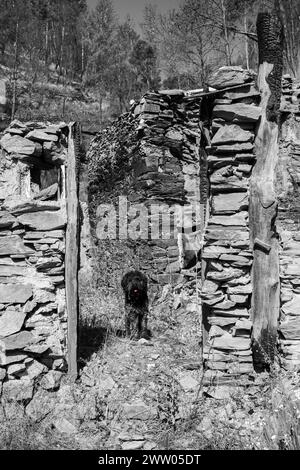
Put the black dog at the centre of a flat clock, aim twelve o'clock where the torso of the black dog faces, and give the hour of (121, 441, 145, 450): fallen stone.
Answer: The fallen stone is roughly at 12 o'clock from the black dog.

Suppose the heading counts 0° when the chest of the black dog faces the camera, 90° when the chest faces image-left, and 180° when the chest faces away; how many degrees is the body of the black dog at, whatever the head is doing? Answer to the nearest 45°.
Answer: approximately 0°

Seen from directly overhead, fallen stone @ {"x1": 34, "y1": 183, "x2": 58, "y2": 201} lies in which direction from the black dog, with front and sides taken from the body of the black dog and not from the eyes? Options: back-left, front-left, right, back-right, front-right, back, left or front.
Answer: front-right

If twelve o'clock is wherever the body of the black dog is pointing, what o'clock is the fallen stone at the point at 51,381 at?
The fallen stone is roughly at 1 o'clock from the black dog.

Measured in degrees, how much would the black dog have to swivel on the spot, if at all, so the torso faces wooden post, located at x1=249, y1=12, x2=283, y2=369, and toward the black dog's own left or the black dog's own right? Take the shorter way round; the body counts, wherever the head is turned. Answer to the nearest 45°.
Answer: approximately 45° to the black dog's own left

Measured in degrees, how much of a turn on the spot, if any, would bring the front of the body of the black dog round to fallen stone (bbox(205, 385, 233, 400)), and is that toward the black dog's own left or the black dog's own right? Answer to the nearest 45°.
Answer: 0° — it already faces it

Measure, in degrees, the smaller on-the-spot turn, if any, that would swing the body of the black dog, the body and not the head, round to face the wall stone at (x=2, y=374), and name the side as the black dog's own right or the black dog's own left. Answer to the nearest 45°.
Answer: approximately 45° to the black dog's own right

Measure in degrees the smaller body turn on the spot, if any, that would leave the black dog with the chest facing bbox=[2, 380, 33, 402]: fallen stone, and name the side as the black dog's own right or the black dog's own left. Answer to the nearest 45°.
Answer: approximately 45° to the black dog's own right

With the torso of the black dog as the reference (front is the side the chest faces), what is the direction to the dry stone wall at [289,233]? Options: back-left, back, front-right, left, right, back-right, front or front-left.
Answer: front-left
